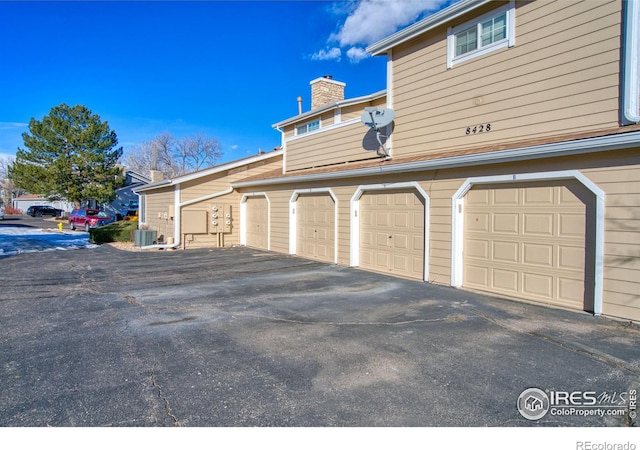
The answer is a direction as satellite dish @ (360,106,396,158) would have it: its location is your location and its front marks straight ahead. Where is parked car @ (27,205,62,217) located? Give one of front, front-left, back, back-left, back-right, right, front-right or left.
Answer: right

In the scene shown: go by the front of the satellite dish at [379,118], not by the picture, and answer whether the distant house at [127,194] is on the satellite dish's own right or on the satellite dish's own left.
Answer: on the satellite dish's own right

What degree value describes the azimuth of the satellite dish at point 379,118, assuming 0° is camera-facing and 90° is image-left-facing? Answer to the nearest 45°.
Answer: approximately 45°

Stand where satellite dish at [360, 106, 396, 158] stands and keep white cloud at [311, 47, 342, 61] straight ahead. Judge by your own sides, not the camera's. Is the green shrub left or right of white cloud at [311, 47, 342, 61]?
left

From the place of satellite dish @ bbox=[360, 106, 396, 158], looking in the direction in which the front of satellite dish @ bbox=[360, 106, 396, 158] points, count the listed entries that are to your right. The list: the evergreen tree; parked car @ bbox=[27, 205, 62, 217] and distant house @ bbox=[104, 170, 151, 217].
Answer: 3

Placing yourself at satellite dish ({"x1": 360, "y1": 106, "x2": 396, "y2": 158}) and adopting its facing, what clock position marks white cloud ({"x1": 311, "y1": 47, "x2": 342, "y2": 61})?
The white cloud is roughly at 4 o'clock from the satellite dish.

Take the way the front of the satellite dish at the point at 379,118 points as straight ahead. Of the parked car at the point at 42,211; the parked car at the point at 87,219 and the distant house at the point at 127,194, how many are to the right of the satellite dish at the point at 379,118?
3

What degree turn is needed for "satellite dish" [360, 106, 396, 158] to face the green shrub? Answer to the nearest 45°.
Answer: approximately 90° to its right

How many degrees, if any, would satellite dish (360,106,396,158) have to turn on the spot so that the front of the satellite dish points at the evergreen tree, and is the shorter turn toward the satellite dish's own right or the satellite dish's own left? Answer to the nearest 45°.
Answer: approximately 90° to the satellite dish's own right

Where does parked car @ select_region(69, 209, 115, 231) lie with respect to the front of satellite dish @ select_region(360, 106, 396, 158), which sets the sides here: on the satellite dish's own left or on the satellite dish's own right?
on the satellite dish's own right
